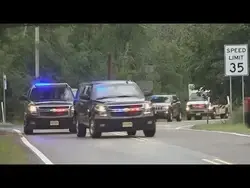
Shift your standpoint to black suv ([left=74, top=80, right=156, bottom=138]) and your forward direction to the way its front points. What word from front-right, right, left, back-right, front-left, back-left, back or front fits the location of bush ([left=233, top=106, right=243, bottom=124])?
back-left

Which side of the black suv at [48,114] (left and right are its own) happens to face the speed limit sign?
left

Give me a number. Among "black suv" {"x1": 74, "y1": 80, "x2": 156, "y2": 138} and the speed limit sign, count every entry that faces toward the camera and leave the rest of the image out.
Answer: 2

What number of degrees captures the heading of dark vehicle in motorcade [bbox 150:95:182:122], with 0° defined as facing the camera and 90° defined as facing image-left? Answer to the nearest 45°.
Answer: approximately 45°

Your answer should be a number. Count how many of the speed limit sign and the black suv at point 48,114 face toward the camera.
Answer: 2

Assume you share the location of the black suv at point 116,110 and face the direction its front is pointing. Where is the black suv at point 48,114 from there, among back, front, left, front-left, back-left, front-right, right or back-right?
back-right

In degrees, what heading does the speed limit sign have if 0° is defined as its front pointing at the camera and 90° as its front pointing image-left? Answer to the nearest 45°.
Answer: approximately 0°

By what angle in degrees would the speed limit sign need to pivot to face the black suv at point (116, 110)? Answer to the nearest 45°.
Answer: approximately 45° to its right

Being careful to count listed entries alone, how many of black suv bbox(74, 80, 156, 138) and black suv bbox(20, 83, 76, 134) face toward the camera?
2

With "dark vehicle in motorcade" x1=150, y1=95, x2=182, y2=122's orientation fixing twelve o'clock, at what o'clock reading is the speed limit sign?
The speed limit sign is roughly at 10 o'clock from the dark vehicle in motorcade.
